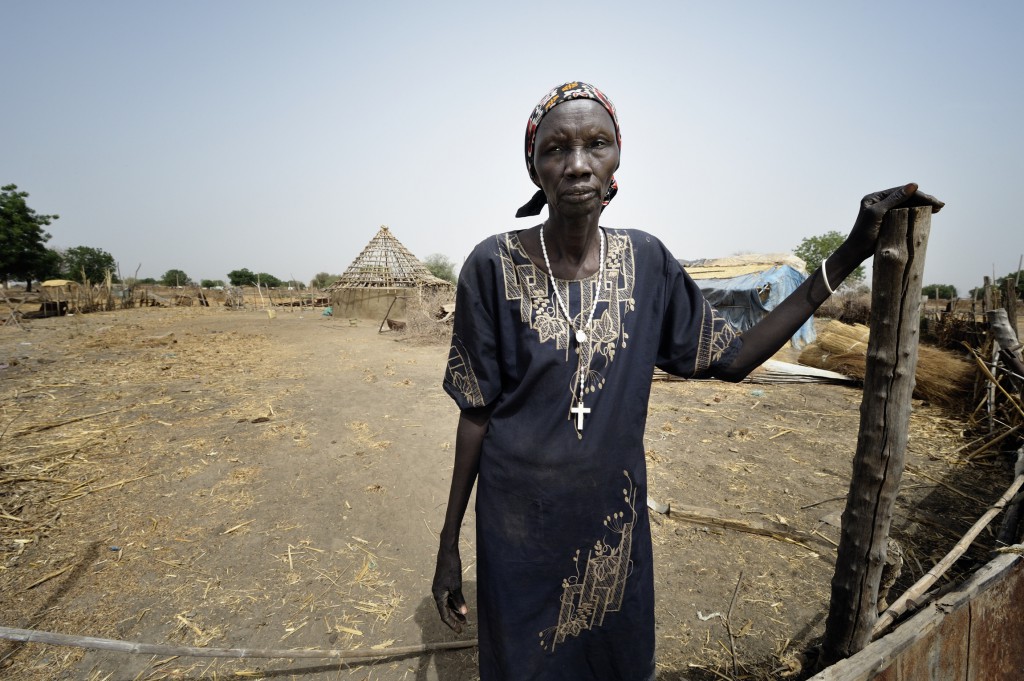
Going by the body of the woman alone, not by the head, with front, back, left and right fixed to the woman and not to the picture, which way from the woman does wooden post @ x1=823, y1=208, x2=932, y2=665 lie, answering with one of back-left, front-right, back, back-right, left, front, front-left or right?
back-left

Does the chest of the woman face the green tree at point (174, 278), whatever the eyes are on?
no

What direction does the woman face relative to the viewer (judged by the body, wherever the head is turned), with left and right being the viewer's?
facing the viewer

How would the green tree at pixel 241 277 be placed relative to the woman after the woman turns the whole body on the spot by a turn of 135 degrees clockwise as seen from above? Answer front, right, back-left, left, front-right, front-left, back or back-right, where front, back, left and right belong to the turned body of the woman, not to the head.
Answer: front

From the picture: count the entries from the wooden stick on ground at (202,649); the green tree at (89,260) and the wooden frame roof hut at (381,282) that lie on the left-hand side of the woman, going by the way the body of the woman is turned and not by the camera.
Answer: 0

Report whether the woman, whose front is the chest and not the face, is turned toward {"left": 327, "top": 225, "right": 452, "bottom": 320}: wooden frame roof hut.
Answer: no

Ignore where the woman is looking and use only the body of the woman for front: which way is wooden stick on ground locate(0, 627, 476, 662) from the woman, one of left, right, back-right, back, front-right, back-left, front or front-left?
right

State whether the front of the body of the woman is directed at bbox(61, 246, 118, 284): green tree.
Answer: no

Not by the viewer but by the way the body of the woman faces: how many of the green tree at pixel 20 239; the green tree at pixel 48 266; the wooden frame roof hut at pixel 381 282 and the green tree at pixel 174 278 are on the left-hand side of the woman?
0

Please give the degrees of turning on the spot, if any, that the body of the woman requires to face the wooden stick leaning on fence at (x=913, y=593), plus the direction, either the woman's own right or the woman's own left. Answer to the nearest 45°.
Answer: approximately 135° to the woman's own left

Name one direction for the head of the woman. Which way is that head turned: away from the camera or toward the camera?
toward the camera

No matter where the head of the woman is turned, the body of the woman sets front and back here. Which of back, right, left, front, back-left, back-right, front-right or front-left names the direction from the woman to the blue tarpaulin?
back

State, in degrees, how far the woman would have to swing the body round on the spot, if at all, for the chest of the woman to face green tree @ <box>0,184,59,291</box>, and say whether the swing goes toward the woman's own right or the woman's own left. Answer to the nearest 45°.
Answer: approximately 90° to the woman's own right
